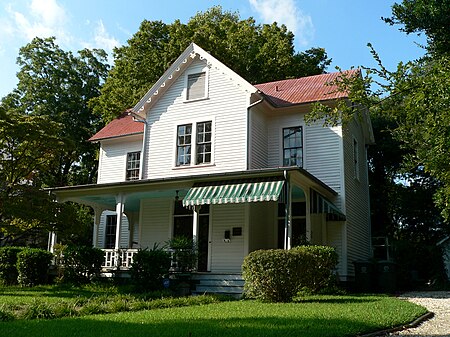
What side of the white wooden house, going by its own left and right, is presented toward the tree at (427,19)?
left

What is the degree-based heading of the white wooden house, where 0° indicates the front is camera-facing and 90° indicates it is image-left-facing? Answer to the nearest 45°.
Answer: approximately 45°

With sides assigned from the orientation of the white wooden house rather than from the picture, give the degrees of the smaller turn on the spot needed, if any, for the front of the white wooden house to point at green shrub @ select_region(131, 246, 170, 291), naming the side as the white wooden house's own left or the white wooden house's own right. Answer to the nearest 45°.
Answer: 0° — it already faces it

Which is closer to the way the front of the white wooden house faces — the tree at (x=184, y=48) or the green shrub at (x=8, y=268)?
the green shrub

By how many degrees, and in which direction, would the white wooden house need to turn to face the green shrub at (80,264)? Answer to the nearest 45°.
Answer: approximately 45° to its right
